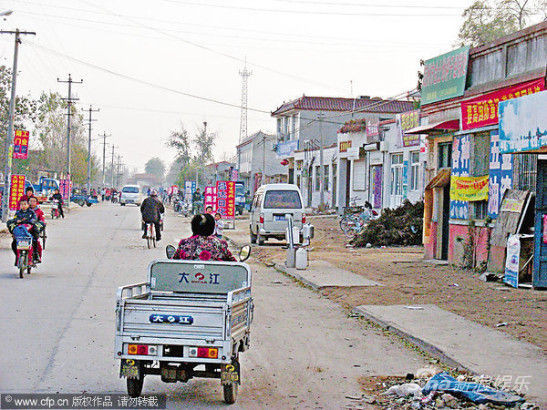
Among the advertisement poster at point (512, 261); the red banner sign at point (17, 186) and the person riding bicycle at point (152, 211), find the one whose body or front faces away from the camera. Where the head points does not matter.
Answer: the person riding bicycle

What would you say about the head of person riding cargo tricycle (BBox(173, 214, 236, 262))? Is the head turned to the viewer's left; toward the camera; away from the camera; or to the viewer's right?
away from the camera

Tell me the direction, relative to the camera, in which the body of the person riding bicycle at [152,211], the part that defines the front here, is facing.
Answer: away from the camera

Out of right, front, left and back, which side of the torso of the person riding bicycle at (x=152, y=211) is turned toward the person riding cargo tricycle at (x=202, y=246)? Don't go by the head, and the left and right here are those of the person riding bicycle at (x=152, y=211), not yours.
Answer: back

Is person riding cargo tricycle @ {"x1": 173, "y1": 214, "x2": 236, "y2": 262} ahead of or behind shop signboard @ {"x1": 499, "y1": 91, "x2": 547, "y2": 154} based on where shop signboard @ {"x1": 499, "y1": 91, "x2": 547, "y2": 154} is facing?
ahead

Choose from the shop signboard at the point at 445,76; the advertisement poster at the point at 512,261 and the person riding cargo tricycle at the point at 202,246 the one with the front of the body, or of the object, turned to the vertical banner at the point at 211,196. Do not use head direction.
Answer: the person riding cargo tricycle

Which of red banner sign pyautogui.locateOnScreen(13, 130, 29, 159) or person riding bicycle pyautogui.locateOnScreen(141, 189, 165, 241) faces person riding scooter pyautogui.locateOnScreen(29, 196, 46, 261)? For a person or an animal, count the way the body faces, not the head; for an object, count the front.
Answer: the red banner sign

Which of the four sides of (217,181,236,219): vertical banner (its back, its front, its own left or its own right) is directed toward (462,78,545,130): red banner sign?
front

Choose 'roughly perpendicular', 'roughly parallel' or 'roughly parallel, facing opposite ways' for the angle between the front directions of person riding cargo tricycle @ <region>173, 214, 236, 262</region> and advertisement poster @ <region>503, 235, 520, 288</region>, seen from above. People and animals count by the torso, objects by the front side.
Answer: roughly perpendicular

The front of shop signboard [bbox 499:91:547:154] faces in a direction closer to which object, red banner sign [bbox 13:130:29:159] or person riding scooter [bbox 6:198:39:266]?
the person riding scooter

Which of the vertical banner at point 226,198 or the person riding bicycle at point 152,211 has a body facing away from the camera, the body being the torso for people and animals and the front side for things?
the person riding bicycle

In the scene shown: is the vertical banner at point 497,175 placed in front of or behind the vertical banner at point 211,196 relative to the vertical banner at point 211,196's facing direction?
in front

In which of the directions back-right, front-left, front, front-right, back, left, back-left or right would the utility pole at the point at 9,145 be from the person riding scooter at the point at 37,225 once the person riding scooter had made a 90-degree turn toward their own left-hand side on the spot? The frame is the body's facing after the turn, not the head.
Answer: left
